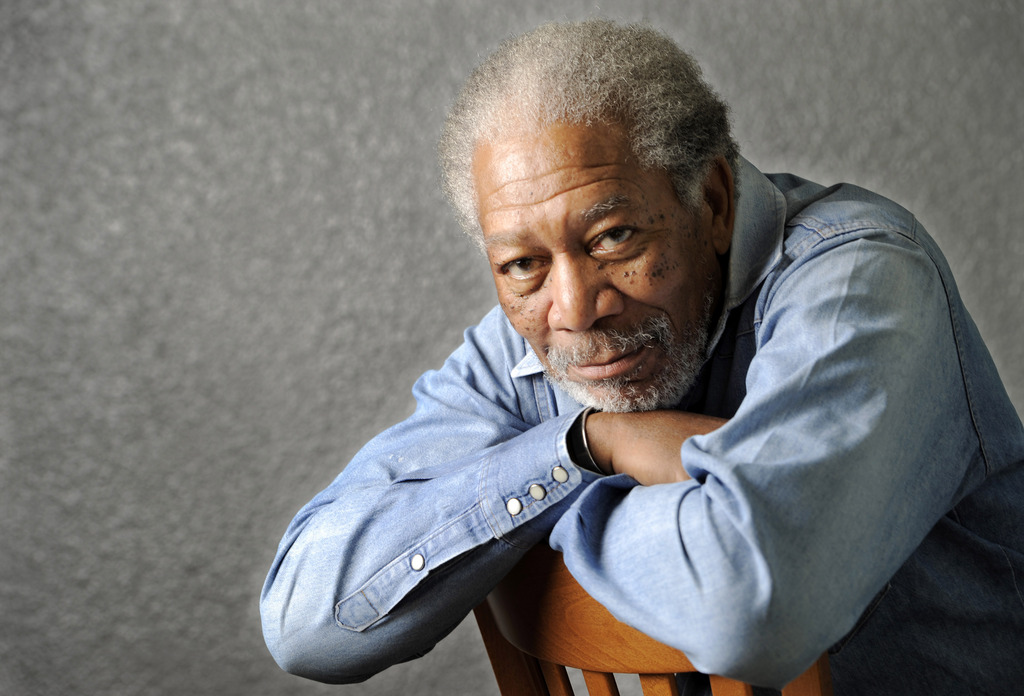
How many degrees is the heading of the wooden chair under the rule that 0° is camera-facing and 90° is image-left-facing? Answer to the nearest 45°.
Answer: approximately 225°

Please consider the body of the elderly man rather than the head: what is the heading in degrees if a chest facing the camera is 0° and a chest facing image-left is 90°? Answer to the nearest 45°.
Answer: approximately 45°
